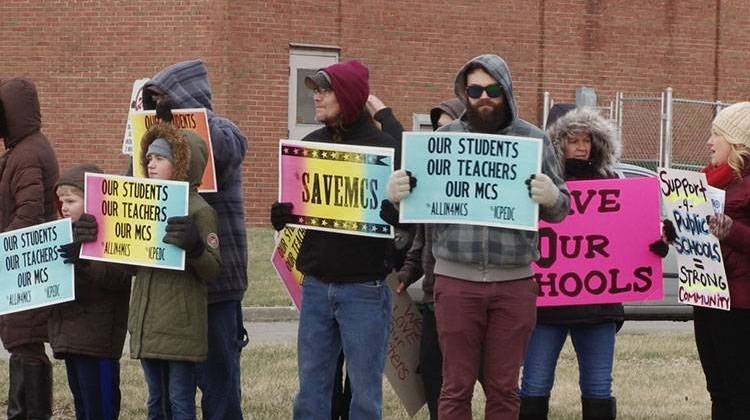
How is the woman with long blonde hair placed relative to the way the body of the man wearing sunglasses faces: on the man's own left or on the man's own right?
on the man's own left

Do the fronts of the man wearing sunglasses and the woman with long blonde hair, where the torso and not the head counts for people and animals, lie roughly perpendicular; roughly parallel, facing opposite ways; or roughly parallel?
roughly perpendicular

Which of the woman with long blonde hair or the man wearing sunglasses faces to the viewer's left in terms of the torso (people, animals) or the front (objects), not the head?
the woman with long blonde hair

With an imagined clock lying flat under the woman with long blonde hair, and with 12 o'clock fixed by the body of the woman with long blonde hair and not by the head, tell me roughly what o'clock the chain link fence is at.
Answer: The chain link fence is roughly at 3 o'clock from the woman with long blonde hair.

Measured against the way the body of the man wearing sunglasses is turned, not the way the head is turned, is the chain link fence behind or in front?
behind

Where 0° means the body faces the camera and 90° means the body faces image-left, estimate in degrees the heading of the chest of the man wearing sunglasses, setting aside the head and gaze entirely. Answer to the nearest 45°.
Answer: approximately 0°

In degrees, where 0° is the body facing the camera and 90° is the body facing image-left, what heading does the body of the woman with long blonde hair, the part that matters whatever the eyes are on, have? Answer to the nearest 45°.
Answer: approximately 90°

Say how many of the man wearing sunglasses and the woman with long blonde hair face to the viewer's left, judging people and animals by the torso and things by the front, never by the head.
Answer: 1
